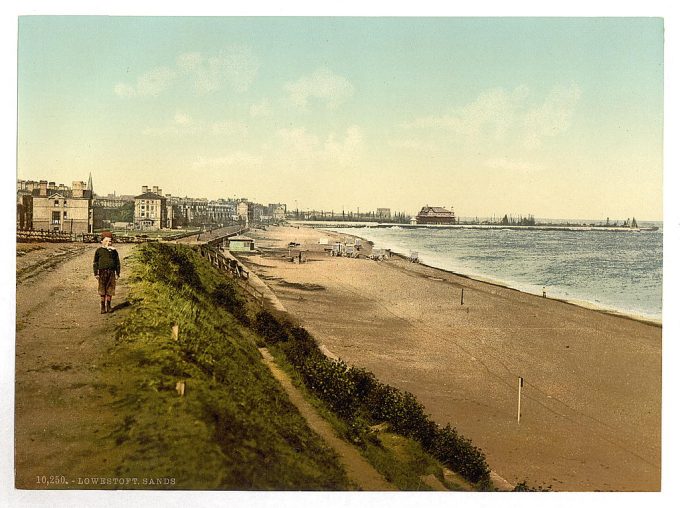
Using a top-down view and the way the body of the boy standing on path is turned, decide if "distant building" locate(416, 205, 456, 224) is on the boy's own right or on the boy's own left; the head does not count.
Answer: on the boy's own left

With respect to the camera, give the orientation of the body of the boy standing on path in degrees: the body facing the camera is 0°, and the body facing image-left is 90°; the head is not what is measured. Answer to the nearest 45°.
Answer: approximately 0°

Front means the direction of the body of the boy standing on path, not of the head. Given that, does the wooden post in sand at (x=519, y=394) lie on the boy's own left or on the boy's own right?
on the boy's own left

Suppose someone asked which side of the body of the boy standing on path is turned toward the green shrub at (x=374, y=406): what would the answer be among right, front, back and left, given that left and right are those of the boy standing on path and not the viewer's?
left

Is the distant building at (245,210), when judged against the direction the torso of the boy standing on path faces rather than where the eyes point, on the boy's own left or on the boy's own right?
on the boy's own left
